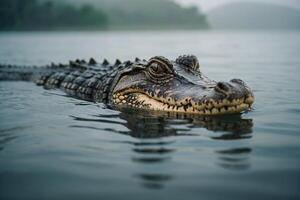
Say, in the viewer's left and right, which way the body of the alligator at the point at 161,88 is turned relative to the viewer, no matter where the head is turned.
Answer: facing the viewer and to the right of the viewer
